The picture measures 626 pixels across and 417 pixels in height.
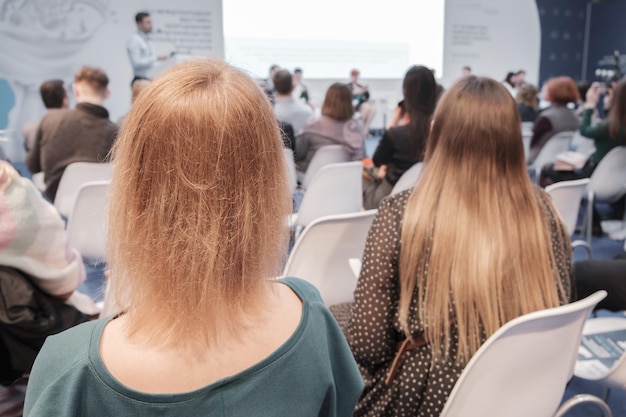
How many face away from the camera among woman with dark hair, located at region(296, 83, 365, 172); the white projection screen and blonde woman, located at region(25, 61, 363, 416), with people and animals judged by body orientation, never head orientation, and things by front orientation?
2

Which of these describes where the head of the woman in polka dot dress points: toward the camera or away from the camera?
away from the camera

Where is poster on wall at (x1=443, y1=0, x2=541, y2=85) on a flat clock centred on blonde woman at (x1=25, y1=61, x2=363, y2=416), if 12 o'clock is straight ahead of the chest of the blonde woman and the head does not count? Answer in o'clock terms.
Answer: The poster on wall is roughly at 1 o'clock from the blonde woman.

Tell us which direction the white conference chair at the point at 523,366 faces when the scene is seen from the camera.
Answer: facing away from the viewer and to the left of the viewer

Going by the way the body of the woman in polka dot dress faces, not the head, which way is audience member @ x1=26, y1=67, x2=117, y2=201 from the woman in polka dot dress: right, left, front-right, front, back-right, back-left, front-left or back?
front-left

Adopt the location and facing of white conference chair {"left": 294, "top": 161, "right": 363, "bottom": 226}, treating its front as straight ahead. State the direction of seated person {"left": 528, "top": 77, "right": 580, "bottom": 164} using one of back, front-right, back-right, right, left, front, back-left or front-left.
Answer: right

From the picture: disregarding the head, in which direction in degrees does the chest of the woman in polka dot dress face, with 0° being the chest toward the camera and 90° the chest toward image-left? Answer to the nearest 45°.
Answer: approximately 180°

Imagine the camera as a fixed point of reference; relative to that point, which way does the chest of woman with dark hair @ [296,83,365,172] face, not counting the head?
away from the camera

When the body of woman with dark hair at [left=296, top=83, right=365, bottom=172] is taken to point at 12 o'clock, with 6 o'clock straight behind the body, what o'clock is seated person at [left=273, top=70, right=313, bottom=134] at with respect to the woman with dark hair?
The seated person is roughly at 11 o'clock from the woman with dark hair.

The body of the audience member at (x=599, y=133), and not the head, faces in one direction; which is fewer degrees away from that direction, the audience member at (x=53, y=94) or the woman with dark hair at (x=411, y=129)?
the audience member

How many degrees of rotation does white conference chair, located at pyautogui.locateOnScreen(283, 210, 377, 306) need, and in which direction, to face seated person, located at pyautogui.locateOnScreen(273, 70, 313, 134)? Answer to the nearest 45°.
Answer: approximately 45° to its right

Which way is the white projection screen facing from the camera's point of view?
toward the camera

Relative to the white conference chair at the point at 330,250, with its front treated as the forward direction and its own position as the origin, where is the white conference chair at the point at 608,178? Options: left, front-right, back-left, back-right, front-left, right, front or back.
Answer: right

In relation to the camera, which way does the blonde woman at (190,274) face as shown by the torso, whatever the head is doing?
away from the camera

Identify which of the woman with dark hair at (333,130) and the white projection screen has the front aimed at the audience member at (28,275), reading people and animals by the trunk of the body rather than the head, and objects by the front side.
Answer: the white projection screen

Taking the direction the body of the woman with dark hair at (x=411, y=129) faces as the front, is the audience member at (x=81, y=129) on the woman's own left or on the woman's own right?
on the woman's own left

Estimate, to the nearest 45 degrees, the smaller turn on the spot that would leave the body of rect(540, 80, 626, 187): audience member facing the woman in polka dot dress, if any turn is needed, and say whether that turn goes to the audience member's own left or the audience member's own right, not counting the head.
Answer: approximately 135° to the audience member's own left

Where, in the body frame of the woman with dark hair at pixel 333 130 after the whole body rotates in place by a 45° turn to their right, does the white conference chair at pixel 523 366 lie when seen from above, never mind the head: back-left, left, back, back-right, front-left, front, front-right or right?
back-right

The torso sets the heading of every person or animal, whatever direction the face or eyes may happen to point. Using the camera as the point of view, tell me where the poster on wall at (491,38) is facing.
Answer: facing the viewer

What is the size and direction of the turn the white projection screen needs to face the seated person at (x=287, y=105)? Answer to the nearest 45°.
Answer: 0° — it already faces them
